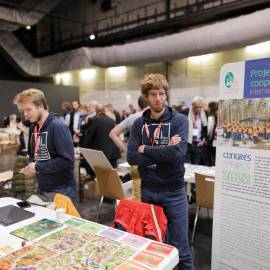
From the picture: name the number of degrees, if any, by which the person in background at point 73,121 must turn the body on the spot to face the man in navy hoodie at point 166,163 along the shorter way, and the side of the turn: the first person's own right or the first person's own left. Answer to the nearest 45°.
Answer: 0° — they already face them

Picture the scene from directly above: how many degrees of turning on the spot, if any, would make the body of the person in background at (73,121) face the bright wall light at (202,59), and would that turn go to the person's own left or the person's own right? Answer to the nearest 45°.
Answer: approximately 90° to the person's own left

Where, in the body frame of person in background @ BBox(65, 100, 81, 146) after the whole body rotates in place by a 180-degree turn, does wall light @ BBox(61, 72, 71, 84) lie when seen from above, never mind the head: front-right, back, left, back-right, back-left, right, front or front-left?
front

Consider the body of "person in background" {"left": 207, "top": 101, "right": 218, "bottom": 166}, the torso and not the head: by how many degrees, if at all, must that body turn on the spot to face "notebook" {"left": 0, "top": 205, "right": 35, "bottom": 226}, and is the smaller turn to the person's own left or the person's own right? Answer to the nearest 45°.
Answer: approximately 90° to the person's own left

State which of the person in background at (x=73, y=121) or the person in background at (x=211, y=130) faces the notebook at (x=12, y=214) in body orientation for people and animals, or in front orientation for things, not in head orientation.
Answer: the person in background at (x=73, y=121)

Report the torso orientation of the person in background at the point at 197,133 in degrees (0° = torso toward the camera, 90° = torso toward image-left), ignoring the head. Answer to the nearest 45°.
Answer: approximately 0°
